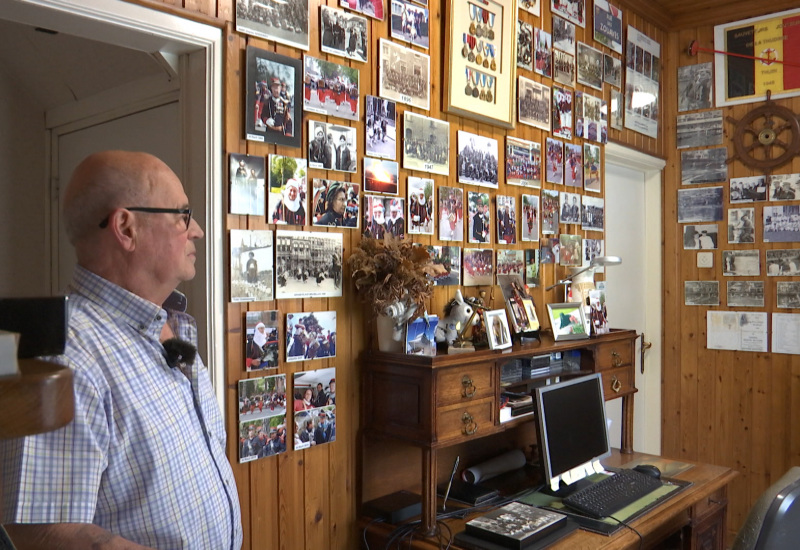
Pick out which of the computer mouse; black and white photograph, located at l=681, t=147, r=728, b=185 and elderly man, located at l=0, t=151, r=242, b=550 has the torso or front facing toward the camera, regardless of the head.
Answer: the black and white photograph

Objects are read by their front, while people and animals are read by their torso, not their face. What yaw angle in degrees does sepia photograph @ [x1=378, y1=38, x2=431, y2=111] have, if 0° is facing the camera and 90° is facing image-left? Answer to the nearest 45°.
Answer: approximately 315°

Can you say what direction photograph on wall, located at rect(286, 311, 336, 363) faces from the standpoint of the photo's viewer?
facing the viewer and to the right of the viewer

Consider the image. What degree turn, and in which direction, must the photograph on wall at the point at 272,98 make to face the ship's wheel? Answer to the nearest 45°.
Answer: approximately 90° to its left

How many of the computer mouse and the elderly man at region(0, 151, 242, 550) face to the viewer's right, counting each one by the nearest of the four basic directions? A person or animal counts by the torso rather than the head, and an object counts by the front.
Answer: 1

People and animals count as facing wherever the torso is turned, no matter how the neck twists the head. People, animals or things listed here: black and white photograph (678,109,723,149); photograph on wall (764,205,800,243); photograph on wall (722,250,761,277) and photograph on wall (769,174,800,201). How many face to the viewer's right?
0

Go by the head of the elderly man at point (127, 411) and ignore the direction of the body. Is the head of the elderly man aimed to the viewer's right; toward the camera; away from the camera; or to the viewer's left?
to the viewer's right

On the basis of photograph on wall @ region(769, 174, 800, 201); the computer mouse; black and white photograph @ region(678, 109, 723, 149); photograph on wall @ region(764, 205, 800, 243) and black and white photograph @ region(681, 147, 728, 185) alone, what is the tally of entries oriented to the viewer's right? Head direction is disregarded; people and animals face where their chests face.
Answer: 0

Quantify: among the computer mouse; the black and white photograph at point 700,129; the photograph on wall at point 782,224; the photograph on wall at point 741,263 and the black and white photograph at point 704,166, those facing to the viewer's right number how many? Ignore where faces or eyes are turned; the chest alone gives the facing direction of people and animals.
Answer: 0

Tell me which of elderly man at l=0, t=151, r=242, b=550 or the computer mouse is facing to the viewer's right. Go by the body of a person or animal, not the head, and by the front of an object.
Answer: the elderly man

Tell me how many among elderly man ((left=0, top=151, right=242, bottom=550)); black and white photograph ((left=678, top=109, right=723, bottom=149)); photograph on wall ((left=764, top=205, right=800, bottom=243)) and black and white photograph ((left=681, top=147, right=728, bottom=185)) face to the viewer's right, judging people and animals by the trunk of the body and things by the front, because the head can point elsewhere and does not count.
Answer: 1

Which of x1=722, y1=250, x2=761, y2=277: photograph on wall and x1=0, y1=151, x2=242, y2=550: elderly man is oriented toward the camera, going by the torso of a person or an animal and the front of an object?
the photograph on wall

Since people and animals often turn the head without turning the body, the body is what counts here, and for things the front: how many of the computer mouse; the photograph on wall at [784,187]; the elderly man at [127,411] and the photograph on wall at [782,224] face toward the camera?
2
